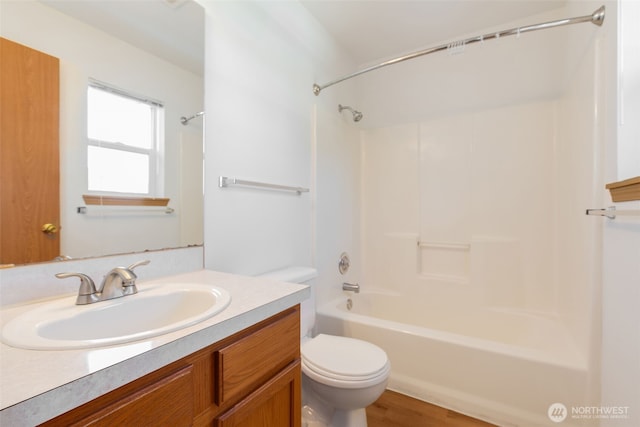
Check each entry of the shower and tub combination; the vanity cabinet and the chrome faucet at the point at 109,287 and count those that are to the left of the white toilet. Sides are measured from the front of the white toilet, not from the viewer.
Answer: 1

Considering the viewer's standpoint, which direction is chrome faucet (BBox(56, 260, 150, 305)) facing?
facing the viewer and to the right of the viewer

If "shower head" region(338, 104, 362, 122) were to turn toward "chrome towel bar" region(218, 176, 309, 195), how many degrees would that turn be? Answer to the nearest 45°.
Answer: approximately 90° to its right

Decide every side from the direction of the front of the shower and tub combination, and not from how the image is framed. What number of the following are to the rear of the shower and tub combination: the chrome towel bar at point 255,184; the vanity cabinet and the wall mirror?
0

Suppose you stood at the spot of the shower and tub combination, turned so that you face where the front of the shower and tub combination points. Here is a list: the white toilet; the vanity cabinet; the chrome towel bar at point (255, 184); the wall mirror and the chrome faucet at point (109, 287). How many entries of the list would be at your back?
0

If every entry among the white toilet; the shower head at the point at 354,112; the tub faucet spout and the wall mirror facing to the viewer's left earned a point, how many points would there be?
0

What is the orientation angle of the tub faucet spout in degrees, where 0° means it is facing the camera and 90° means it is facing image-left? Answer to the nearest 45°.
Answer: approximately 315°

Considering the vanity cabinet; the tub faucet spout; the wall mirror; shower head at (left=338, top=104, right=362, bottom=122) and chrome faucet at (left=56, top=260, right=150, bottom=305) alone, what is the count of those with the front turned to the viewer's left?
0

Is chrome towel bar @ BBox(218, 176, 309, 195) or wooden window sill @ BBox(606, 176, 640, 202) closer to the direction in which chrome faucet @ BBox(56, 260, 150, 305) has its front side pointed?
the wooden window sill

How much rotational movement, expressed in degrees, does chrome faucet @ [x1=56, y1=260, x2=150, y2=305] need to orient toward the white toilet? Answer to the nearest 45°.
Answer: approximately 45° to its left

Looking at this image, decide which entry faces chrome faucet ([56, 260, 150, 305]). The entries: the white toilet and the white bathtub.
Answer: the white bathtub

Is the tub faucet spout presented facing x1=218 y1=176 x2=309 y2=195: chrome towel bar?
no

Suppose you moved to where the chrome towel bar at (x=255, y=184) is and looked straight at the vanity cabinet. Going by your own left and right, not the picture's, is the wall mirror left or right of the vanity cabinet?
right

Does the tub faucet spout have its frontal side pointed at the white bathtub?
yes
